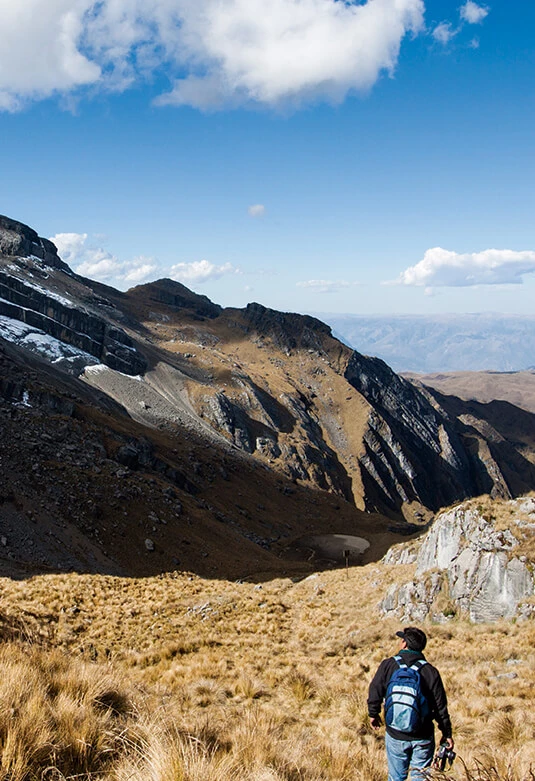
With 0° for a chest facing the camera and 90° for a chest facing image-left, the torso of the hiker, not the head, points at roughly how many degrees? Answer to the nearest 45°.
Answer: approximately 180°
